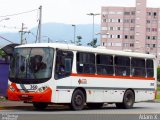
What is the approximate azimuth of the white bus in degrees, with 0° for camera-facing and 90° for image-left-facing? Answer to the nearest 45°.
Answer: approximately 45°
